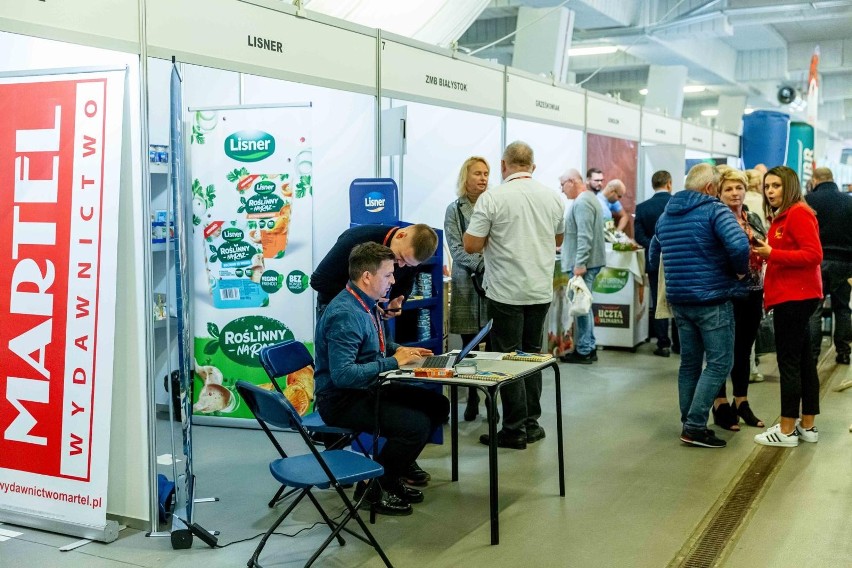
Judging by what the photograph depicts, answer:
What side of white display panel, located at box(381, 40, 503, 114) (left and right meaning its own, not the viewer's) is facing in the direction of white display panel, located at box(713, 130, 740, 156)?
left

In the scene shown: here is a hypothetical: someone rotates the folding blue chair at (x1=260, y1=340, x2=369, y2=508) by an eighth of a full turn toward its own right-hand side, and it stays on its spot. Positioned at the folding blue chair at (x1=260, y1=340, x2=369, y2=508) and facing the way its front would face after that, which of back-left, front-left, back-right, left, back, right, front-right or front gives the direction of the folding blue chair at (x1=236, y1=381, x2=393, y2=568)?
front

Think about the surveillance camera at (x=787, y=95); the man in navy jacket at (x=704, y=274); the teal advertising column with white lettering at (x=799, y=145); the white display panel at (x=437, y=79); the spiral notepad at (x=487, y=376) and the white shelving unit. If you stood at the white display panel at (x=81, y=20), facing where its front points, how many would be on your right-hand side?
0

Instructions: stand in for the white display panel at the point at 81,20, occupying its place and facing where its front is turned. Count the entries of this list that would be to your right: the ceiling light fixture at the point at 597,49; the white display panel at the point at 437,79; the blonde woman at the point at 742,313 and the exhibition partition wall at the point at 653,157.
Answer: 0

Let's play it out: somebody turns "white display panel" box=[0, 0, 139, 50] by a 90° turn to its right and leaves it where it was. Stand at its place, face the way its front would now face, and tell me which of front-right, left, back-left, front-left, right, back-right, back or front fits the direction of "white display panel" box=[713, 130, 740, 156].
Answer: back

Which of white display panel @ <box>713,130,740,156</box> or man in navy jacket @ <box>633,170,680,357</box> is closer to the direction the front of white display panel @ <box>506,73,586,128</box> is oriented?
the man in navy jacket

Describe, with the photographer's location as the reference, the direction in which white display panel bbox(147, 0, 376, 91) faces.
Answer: facing the viewer and to the right of the viewer

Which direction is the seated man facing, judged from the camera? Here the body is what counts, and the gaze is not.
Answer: to the viewer's right

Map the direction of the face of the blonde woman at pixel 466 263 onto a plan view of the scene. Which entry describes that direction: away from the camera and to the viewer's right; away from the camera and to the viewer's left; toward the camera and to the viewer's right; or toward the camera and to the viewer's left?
toward the camera and to the viewer's right

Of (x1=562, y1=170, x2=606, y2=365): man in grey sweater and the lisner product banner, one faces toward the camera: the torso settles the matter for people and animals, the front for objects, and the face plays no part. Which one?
the lisner product banner

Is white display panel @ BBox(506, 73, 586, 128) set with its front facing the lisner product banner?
no

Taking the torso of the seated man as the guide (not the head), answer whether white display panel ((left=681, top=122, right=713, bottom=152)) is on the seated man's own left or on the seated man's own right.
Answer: on the seated man's own left

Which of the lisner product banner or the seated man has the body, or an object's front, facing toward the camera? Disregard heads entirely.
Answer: the lisner product banner

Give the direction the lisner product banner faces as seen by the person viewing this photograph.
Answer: facing the viewer

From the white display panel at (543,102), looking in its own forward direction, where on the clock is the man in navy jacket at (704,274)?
The man in navy jacket is roughly at 1 o'clock from the white display panel.

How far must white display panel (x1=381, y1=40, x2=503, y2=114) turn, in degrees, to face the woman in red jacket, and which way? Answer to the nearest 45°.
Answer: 0° — it already faces them
